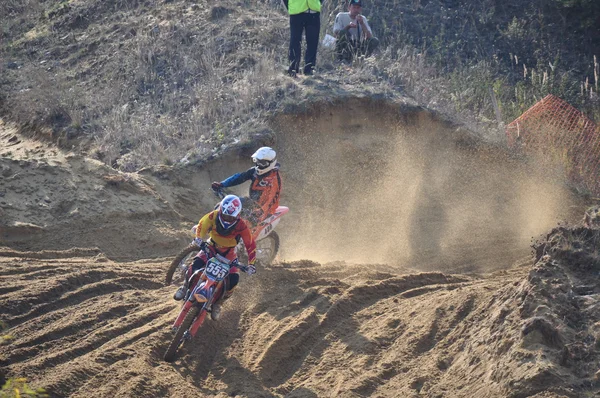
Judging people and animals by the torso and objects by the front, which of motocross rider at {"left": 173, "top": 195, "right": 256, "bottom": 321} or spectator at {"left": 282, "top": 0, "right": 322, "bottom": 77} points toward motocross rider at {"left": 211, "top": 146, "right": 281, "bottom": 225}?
the spectator

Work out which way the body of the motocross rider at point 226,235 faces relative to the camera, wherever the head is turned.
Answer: toward the camera

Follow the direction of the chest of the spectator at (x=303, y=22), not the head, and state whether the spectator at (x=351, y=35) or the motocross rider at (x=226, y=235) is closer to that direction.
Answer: the motocross rider

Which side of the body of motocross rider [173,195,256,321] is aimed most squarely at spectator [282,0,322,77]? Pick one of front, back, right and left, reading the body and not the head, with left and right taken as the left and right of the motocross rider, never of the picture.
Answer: back

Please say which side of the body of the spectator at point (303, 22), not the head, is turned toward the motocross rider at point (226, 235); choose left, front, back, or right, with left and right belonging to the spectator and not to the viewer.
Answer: front

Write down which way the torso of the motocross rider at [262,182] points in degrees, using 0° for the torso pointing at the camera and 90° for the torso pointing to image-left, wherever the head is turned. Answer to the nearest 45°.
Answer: approximately 45°

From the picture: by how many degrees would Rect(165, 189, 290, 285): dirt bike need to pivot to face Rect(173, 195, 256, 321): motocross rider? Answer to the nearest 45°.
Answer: approximately 45° to its left

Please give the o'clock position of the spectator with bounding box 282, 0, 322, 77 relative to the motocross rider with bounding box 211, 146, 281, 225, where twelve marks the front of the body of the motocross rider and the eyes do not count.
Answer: The spectator is roughly at 5 o'clock from the motocross rider.

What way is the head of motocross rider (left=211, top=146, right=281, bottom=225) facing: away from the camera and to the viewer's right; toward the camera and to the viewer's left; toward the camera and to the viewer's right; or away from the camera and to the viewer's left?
toward the camera and to the viewer's left

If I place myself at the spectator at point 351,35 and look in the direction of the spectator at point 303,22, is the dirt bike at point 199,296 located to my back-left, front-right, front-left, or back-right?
front-left

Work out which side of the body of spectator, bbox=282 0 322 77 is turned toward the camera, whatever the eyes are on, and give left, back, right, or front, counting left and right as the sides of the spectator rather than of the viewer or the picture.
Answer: front

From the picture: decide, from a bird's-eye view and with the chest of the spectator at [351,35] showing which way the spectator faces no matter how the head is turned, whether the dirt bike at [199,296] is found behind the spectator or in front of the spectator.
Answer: in front

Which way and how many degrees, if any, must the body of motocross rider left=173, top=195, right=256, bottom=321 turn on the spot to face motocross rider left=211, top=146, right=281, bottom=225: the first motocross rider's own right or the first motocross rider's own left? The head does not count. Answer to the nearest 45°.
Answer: approximately 180°

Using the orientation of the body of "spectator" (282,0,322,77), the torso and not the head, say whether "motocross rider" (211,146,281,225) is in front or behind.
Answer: in front

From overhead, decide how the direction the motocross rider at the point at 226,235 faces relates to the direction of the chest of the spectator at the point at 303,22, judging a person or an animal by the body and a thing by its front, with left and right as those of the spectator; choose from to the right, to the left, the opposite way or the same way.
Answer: the same way

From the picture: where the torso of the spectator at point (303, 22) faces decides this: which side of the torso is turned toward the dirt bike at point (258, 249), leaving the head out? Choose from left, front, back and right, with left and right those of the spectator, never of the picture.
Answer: front

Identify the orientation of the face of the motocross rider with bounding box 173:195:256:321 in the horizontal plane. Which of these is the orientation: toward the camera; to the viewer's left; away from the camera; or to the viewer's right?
toward the camera

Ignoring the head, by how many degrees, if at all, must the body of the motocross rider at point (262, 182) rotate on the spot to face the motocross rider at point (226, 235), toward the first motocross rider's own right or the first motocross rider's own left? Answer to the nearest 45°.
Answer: approximately 45° to the first motocross rider's own left
